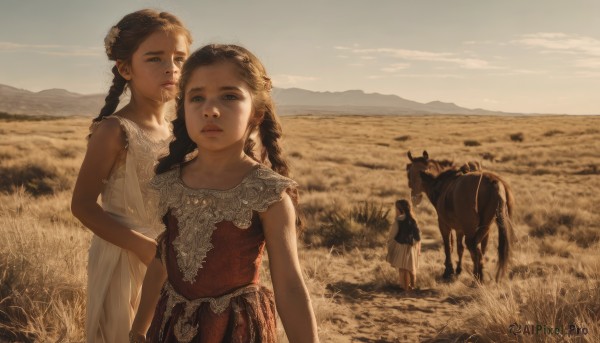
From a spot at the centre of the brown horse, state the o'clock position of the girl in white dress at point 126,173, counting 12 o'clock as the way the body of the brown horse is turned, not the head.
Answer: The girl in white dress is roughly at 8 o'clock from the brown horse.

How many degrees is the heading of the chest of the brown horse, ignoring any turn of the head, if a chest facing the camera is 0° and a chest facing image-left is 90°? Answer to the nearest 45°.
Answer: approximately 135°

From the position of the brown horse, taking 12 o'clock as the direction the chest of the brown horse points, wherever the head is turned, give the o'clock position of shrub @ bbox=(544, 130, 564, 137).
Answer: The shrub is roughly at 2 o'clock from the brown horse.

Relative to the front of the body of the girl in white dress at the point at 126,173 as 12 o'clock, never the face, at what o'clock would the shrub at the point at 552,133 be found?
The shrub is roughly at 9 o'clock from the girl in white dress.

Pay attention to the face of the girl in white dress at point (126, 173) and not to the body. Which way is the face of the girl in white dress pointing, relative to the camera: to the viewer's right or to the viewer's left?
to the viewer's right

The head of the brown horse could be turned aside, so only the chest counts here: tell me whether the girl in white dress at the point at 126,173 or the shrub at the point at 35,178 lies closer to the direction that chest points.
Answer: the shrub

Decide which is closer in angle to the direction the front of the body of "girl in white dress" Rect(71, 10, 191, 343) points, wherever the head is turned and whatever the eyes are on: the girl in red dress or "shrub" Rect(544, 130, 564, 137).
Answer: the girl in red dress

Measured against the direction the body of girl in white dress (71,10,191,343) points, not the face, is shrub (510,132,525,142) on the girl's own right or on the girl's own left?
on the girl's own left

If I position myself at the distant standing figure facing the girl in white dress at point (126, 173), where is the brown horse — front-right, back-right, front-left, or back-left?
back-left

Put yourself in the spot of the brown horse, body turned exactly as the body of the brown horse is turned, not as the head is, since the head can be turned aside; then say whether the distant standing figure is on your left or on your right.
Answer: on your left

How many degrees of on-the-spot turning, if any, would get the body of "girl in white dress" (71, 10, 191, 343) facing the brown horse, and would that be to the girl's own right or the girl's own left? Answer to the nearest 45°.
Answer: approximately 90° to the girl's own left

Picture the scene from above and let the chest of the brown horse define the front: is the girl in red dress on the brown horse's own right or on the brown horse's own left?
on the brown horse's own left

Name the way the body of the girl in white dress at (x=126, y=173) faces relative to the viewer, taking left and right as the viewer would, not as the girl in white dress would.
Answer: facing the viewer and to the right of the viewer

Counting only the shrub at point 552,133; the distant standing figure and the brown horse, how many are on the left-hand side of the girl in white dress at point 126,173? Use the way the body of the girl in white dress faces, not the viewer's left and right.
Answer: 3
